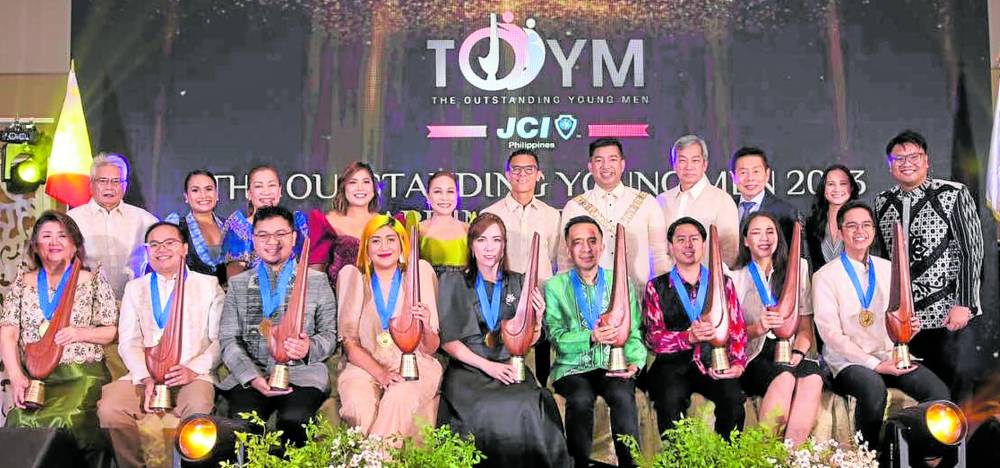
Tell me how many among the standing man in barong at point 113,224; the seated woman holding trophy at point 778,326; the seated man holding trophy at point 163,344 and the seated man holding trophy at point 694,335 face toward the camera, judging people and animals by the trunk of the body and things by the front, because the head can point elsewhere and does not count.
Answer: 4

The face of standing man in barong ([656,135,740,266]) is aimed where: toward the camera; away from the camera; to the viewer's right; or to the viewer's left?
toward the camera

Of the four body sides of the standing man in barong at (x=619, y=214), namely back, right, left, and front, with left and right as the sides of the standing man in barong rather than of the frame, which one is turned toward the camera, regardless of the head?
front

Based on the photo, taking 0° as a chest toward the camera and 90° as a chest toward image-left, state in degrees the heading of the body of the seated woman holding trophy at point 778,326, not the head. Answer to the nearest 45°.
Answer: approximately 0°

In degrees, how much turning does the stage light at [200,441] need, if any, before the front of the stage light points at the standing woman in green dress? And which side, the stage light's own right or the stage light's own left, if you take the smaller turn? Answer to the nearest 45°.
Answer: approximately 180°

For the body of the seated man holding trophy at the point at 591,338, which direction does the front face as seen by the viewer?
toward the camera

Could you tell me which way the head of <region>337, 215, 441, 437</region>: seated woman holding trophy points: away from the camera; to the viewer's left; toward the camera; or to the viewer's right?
toward the camera

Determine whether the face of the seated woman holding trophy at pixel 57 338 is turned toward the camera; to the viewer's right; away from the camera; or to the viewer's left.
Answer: toward the camera

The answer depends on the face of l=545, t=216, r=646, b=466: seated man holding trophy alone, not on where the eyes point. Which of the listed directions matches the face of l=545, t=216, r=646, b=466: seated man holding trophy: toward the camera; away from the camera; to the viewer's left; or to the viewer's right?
toward the camera

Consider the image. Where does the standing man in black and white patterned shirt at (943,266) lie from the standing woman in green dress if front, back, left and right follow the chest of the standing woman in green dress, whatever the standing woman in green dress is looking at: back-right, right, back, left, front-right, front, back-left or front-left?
left

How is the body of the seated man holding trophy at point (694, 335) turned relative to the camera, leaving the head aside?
toward the camera

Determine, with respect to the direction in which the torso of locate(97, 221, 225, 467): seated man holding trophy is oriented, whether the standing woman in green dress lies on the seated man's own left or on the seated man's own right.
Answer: on the seated man's own left

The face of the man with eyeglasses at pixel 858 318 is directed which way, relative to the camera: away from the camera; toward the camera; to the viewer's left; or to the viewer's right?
toward the camera
